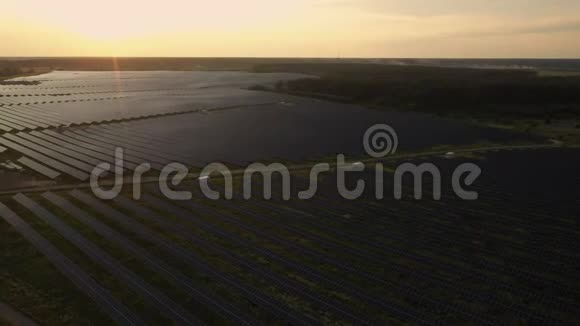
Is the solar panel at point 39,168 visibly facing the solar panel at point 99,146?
no
